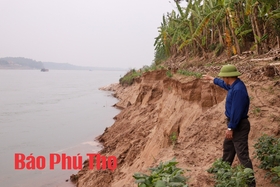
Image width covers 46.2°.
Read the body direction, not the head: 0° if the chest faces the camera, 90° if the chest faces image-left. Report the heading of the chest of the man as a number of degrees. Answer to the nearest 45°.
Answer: approximately 90°
